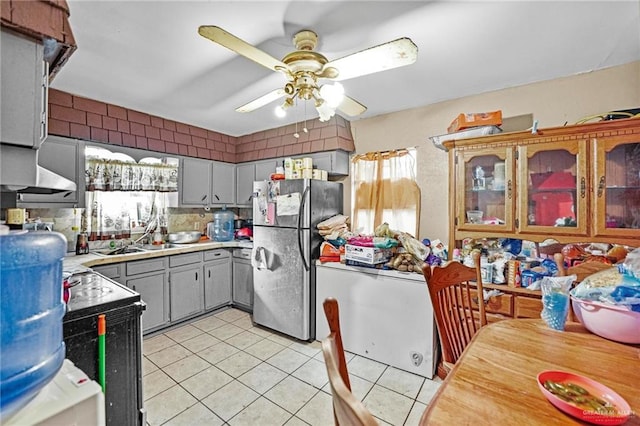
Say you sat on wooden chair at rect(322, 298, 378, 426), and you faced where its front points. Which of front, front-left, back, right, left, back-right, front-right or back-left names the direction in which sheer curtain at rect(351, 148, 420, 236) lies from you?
left

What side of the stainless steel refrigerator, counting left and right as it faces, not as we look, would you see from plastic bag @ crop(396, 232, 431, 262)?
left

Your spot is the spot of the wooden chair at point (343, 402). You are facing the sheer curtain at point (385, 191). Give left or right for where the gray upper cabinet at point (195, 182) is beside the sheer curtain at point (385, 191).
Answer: left

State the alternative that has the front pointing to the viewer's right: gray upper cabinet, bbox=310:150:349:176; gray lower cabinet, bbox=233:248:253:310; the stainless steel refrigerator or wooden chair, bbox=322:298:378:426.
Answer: the wooden chair

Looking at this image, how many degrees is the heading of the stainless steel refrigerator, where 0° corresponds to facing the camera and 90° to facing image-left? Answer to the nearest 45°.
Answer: approximately 45°

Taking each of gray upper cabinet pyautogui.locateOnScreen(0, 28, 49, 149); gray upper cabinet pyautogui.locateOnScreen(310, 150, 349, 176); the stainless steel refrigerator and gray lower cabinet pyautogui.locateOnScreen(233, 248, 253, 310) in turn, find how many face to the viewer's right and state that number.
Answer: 1

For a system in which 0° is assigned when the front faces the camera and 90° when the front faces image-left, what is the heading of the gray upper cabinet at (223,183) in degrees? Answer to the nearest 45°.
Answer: approximately 315°

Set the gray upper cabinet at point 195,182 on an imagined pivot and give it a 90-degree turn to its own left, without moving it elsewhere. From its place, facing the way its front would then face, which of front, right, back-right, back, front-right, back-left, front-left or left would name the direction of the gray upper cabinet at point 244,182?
front-right

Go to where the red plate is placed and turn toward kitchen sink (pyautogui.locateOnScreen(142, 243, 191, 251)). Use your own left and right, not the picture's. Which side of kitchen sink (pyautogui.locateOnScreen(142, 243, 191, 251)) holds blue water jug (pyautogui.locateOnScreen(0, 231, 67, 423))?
left

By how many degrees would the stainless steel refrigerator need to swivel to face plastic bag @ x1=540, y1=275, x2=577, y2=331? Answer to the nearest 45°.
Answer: approximately 90° to its left

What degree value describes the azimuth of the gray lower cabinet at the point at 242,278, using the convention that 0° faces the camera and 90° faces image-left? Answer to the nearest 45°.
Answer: approximately 45°

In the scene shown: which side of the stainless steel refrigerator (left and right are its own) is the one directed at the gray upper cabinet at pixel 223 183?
right

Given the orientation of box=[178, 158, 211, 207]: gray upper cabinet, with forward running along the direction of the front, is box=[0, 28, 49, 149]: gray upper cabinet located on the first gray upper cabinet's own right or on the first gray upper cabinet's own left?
on the first gray upper cabinet's own right

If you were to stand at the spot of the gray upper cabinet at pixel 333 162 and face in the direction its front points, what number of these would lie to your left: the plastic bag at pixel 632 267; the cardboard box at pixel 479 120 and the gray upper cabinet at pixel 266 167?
2

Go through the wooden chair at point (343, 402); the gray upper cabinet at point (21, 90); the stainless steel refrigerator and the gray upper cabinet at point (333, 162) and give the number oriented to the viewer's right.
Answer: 2

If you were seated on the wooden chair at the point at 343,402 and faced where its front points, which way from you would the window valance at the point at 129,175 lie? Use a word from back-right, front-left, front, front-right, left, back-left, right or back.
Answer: back-left
